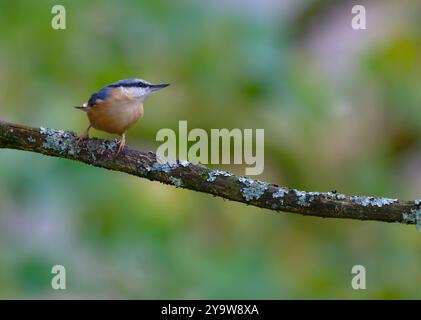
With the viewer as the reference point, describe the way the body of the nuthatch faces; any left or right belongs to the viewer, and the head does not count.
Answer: facing the viewer and to the right of the viewer
